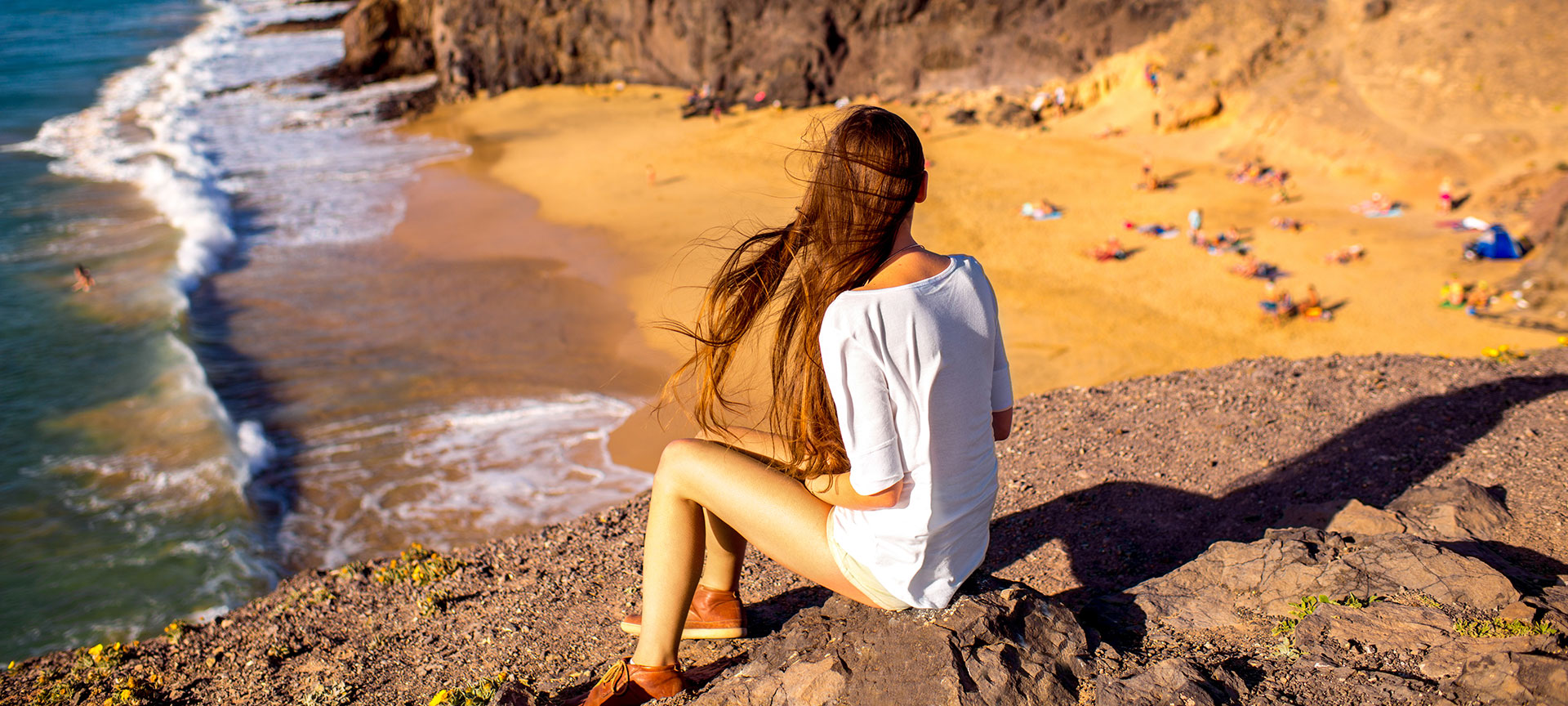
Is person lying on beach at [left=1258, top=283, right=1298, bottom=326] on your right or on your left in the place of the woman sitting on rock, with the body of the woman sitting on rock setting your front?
on your right

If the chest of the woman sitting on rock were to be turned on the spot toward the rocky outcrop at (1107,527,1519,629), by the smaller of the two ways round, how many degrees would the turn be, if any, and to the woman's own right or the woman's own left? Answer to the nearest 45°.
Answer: approximately 135° to the woman's own right

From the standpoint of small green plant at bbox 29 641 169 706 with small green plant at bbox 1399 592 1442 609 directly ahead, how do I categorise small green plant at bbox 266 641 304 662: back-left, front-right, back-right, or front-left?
front-left

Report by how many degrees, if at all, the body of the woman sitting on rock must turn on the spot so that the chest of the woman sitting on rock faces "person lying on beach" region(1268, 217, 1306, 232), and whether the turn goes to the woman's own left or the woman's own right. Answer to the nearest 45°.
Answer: approximately 90° to the woman's own right

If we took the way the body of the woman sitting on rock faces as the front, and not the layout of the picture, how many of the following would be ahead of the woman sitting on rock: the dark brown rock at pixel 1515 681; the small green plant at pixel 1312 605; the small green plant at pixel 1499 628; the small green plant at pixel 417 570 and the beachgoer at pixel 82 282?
2

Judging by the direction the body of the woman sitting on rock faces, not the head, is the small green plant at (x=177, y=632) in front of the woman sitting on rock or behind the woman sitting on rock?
in front

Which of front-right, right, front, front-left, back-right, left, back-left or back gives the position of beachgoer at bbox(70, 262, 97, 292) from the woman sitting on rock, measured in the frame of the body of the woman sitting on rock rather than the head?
front

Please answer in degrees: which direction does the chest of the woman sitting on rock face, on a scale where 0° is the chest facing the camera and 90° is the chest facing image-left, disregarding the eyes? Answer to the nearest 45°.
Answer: approximately 135°

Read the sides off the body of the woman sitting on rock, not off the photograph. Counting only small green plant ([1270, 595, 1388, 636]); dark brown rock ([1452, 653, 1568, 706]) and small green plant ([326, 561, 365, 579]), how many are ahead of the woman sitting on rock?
1

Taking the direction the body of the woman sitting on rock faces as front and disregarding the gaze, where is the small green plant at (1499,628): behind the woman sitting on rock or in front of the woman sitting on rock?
behind

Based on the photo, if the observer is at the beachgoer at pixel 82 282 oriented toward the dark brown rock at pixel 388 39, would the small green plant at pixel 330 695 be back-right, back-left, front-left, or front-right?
back-right

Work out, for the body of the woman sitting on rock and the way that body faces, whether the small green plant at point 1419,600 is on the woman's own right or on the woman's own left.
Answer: on the woman's own right

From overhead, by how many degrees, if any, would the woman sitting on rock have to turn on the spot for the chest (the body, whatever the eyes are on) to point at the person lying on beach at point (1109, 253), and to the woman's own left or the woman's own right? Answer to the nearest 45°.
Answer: approximately 45° to the woman's own right
